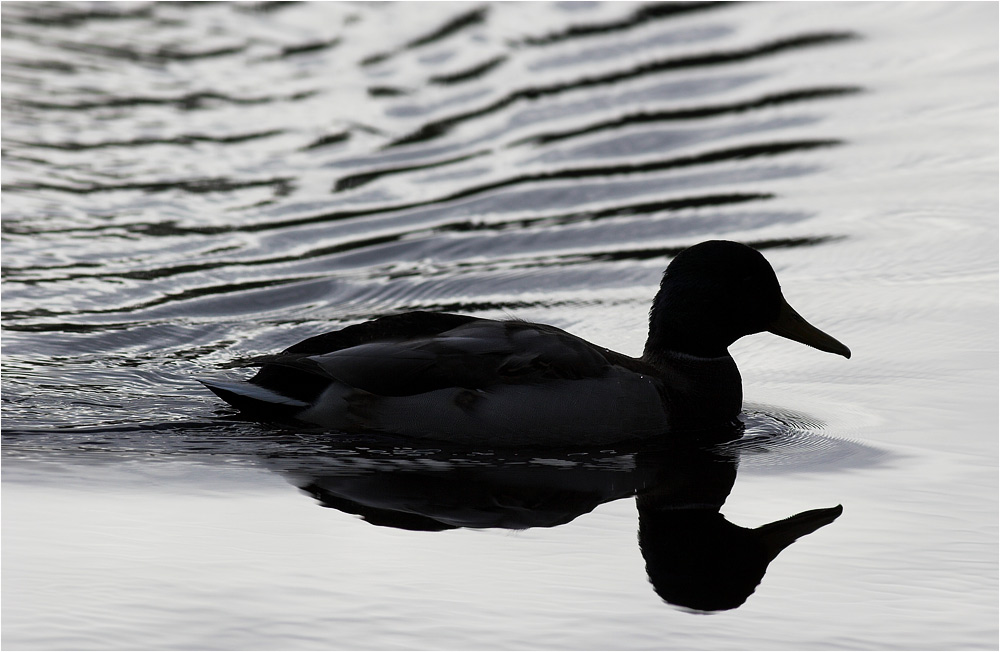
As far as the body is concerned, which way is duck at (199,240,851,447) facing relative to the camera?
to the viewer's right
